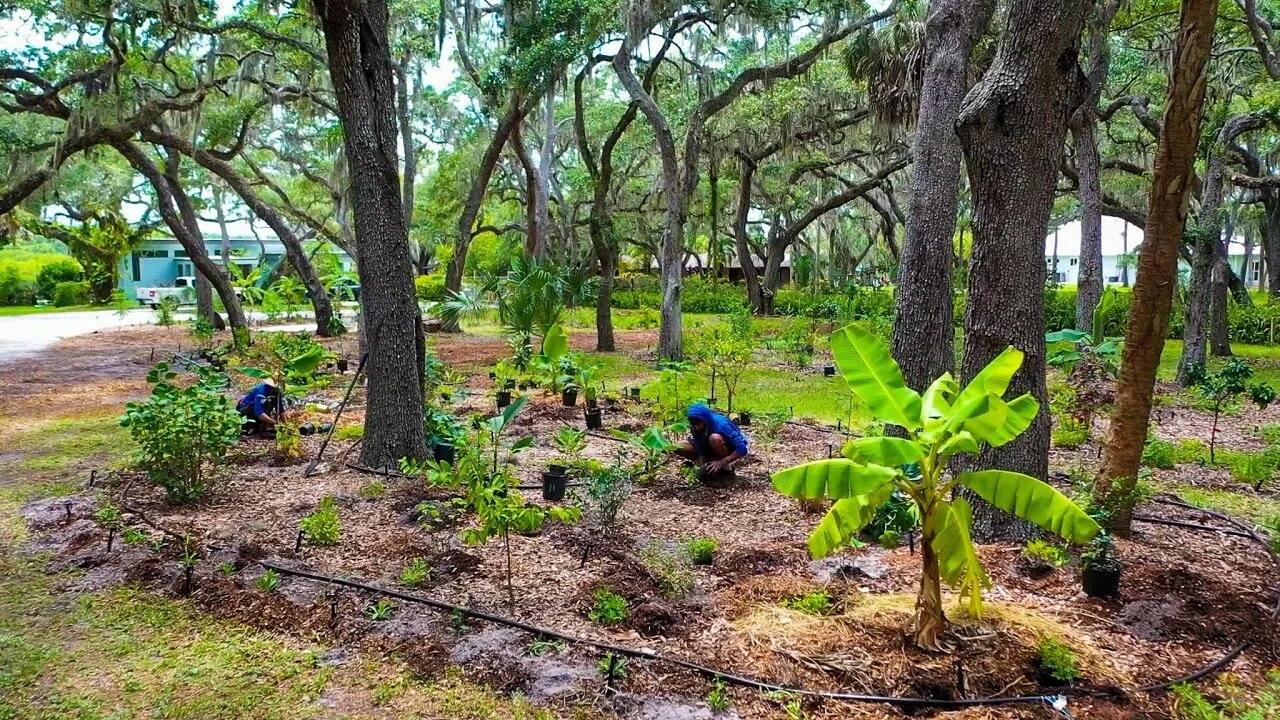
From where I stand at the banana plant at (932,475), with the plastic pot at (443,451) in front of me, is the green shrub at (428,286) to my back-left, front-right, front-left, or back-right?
front-right

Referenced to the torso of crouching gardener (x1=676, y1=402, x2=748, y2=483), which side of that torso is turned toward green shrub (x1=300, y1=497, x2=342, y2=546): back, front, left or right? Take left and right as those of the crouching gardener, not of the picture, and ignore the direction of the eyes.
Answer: front

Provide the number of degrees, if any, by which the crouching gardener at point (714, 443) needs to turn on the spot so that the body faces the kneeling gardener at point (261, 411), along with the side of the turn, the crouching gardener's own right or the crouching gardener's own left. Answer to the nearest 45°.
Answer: approximately 45° to the crouching gardener's own right

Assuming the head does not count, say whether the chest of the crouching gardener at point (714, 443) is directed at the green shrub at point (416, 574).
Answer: yes

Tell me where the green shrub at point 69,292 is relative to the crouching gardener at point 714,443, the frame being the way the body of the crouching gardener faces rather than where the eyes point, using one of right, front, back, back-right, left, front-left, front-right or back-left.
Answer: right

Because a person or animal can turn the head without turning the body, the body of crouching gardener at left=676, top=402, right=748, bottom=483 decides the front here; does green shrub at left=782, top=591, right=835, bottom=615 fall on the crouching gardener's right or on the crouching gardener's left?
on the crouching gardener's left

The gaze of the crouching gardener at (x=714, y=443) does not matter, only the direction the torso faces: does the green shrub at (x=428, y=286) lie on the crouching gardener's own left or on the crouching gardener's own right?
on the crouching gardener's own right

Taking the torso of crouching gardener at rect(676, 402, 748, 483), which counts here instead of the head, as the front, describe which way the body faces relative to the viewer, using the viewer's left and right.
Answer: facing the viewer and to the left of the viewer

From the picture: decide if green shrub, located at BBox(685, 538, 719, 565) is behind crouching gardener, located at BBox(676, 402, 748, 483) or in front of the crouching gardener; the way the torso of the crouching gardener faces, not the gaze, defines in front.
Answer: in front

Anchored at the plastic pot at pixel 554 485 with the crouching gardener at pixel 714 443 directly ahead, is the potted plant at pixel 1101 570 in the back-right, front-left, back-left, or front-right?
front-right

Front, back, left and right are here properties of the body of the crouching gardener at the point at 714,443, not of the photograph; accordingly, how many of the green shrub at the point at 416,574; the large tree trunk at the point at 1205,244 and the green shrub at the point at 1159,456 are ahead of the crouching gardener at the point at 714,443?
1

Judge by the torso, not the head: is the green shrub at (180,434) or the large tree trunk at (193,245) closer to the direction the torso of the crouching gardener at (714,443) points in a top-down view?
the green shrub

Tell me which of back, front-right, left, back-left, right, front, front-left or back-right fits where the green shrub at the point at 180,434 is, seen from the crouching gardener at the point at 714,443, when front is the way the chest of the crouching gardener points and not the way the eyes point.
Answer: front-right
